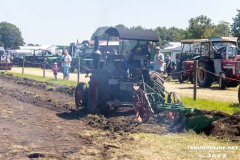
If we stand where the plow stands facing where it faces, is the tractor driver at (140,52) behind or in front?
in front

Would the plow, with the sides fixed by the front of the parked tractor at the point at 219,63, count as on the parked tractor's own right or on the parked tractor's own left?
on the parked tractor's own right

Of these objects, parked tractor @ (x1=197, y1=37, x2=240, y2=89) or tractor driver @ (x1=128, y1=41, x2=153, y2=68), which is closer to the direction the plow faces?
the tractor driver
